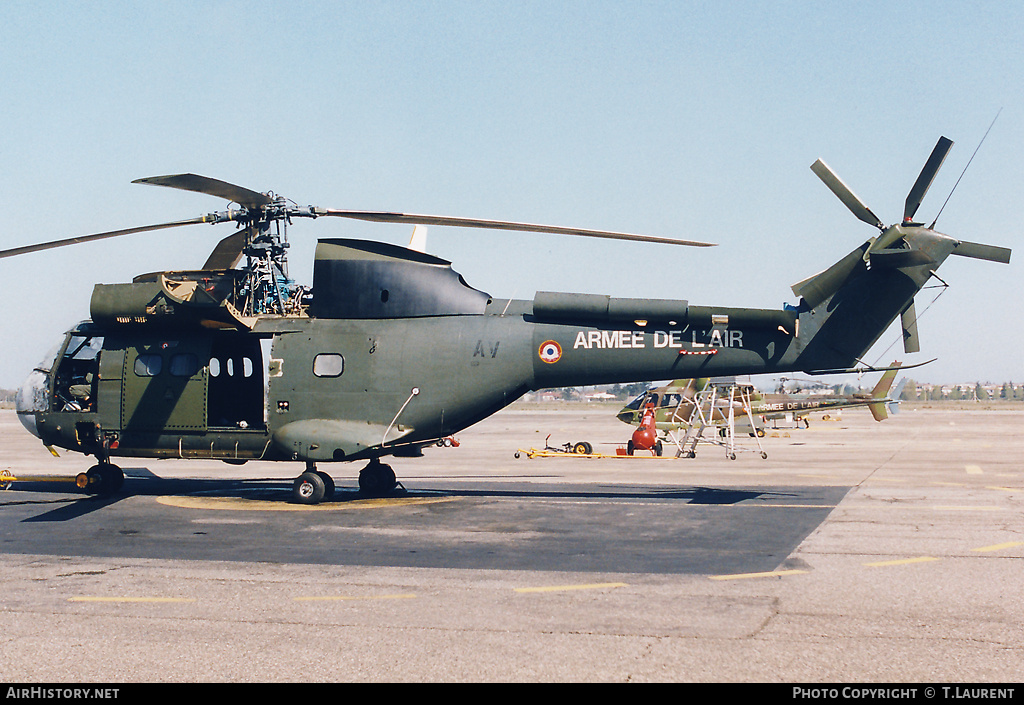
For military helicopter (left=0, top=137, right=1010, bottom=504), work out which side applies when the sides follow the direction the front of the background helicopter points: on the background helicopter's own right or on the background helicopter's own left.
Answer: on the background helicopter's own left

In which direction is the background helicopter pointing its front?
to the viewer's left

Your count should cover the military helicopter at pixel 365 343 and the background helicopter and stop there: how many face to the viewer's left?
2

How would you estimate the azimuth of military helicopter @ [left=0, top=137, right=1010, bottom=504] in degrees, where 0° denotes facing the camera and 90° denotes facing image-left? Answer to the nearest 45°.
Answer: approximately 90°

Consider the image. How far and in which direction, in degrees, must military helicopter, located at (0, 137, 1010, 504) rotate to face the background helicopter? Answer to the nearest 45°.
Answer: approximately 135° to its right
